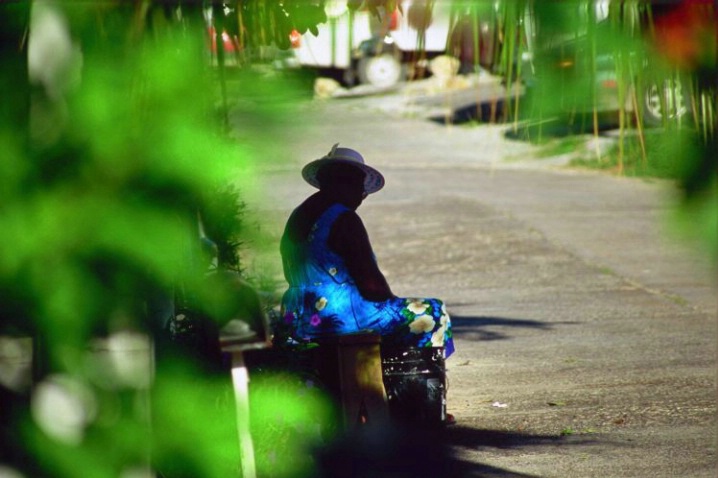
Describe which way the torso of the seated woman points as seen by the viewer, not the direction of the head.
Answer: to the viewer's right
